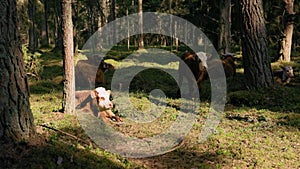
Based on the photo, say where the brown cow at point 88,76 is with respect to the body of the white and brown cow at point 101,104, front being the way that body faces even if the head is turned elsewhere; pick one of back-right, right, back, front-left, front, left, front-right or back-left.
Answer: back-left

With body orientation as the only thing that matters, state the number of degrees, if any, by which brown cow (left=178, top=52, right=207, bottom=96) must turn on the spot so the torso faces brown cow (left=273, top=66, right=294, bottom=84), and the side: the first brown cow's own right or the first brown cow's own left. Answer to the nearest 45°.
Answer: approximately 90° to the first brown cow's own left

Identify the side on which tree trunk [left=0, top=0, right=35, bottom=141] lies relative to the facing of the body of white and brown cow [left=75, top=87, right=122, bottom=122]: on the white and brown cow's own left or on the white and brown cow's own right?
on the white and brown cow's own right

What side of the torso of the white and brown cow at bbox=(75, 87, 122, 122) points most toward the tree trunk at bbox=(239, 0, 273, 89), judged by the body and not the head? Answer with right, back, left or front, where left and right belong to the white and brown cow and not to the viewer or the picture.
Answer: left

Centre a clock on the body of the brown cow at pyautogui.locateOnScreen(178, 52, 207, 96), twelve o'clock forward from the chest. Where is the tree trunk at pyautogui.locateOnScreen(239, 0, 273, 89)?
The tree trunk is roughly at 10 o'clock from the brown cow.

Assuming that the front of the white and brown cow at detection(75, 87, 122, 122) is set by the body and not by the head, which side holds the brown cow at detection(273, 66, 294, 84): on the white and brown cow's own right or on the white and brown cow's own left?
on the white and brown cow's own left

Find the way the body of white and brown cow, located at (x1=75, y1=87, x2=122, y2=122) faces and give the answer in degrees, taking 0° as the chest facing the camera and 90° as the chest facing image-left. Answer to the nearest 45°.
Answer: approximately 315°

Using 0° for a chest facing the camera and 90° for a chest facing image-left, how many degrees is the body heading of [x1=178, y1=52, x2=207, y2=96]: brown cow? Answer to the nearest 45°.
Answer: approximately 315°

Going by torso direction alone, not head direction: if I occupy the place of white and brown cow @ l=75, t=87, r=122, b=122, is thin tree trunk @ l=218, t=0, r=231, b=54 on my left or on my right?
on my left

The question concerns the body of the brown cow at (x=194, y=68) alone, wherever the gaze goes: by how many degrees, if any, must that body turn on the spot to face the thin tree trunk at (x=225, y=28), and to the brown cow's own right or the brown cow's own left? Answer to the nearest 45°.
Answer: approximately 135° to the brown cow's own left

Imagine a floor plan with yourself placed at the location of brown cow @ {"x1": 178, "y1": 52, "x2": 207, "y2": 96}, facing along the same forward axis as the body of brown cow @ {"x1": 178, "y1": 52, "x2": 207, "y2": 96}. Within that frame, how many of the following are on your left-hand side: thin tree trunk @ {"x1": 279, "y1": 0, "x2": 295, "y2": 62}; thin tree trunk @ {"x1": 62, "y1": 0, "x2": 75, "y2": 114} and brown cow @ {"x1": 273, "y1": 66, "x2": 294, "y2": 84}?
2
